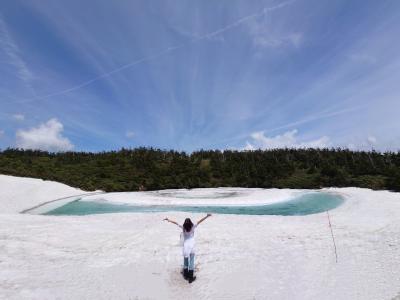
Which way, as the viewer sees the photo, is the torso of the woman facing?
away from the camera
